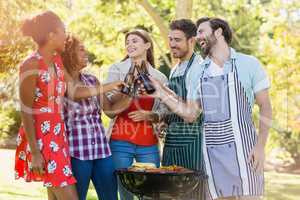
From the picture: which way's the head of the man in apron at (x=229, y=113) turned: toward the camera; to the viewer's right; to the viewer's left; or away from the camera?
to the viewer's left

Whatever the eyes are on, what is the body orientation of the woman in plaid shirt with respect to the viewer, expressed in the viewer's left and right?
facing the viewer and to the right of the viewer

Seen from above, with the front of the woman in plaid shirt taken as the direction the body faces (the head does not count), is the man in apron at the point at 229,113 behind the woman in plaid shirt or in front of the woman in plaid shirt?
in front

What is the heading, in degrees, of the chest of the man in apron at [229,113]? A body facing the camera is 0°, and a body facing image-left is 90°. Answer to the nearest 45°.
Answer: approximately 45°

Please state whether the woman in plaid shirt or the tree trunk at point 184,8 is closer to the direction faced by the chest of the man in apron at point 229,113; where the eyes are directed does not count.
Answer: the woman in plaid shirt

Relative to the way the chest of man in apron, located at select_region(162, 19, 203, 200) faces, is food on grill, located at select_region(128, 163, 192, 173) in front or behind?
in front

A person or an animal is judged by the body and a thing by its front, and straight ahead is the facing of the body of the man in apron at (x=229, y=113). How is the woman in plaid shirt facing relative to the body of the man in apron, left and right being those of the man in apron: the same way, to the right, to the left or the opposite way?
to the left

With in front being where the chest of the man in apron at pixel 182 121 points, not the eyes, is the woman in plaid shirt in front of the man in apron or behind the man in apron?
in front

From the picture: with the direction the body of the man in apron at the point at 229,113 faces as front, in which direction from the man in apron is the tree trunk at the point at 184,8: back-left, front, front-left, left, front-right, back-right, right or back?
back-right

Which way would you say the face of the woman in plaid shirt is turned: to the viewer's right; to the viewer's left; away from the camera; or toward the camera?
to the viewer's right

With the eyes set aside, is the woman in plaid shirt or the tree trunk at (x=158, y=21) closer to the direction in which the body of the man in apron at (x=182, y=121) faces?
the woman in plaid shirt
